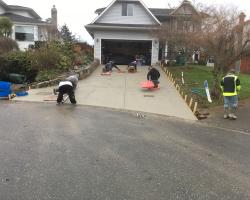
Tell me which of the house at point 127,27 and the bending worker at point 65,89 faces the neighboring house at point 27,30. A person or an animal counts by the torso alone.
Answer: the bending worker

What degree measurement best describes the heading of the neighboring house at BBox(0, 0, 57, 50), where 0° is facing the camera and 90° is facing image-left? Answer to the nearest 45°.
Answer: approximately 0°

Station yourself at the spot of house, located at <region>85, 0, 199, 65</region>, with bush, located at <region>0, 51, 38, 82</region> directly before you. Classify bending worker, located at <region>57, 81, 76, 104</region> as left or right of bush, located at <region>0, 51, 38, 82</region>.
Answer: left

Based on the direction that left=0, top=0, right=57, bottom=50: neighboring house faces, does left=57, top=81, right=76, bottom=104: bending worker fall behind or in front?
in front

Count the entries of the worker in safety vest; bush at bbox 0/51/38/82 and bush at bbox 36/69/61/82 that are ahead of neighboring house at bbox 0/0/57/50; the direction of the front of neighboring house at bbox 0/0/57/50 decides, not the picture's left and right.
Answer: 3

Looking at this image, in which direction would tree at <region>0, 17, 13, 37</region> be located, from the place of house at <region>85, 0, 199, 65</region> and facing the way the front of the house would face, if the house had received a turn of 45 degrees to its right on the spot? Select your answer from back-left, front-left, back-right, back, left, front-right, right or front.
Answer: front-right

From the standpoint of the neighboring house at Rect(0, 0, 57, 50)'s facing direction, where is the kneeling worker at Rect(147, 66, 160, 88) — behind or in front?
in front
